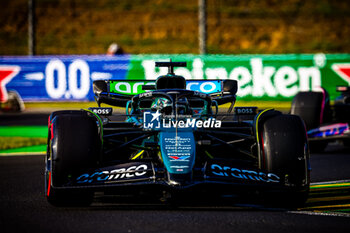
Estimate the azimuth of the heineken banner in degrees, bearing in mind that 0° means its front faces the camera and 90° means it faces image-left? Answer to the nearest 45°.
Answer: approximately 0°
